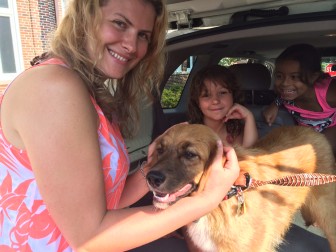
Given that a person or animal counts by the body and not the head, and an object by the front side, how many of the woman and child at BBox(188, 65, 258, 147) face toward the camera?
1

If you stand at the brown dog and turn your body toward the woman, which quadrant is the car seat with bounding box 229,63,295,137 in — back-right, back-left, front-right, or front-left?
back-right

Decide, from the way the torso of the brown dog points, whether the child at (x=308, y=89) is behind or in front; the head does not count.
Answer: behind

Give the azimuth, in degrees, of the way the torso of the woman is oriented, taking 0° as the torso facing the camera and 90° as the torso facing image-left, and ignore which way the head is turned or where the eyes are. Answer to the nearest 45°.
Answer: approximately 270°

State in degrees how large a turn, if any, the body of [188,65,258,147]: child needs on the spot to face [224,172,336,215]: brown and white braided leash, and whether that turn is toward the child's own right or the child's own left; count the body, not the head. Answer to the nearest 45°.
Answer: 0° — they already face it

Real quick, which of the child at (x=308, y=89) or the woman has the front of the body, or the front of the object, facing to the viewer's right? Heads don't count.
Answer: the woman

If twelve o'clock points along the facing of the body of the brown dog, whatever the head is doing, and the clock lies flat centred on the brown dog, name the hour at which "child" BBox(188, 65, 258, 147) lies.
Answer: The child is roughly at 4 o'clock from the brown dog.

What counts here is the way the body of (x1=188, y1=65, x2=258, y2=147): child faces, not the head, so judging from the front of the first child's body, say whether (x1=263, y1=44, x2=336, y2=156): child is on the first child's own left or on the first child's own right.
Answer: on the first child's own left
